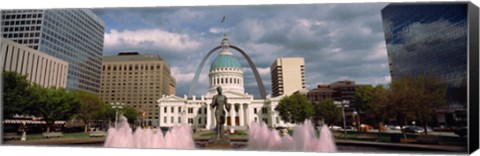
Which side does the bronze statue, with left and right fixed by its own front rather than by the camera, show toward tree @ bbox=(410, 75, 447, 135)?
left

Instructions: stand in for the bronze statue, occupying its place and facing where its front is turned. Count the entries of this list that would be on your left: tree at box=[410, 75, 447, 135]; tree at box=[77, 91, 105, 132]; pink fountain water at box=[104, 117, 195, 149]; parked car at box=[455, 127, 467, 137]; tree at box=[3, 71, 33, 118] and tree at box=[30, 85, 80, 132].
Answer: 2

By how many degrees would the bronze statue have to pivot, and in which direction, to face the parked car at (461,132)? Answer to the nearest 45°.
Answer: approximately 90° to its left

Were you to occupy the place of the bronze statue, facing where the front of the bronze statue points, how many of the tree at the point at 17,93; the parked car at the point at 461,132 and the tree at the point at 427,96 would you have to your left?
2

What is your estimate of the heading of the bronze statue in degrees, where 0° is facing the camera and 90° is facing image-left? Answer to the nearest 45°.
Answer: approximately 0°

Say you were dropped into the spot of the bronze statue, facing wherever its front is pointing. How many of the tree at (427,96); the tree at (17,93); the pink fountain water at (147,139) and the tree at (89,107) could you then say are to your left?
1

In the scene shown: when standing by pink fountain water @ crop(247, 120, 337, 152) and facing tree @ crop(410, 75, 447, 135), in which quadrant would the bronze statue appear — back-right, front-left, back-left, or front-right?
back-left

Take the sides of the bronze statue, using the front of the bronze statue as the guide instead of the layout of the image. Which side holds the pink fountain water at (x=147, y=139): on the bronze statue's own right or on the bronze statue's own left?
on the bronze statue's own right

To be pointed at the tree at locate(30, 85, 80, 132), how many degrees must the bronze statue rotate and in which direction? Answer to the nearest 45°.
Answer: approximately 135° to its right

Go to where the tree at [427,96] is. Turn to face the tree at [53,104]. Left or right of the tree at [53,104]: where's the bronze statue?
left

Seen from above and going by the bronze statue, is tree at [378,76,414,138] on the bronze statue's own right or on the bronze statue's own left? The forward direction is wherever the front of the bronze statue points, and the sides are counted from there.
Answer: on the bronze statue's own left

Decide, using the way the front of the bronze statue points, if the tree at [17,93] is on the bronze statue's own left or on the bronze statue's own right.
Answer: on the bronze statue's own right

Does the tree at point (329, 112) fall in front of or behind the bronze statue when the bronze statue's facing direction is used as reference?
behind
